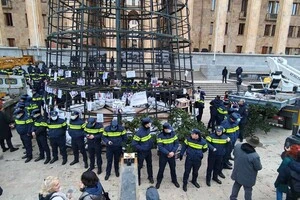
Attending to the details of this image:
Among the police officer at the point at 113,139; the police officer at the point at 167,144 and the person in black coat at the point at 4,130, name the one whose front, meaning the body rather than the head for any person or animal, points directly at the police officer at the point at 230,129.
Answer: the person in black coat

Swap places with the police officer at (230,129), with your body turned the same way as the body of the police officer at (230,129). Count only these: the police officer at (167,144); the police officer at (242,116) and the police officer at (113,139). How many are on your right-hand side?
2

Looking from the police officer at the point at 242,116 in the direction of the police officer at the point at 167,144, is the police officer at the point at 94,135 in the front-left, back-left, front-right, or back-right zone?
front-right

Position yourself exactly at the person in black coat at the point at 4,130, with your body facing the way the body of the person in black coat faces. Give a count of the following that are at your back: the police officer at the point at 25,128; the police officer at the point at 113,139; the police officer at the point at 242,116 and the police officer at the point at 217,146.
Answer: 0

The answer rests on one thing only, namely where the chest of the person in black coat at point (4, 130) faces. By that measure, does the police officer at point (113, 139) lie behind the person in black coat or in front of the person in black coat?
in front

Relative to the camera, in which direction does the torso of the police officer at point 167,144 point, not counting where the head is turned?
toward the camera

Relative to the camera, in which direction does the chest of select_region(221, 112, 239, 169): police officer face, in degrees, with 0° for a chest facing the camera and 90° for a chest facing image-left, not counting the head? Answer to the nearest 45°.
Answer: approximately 315°

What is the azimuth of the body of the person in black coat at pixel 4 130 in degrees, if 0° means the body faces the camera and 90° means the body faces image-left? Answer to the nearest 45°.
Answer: approximately 315°

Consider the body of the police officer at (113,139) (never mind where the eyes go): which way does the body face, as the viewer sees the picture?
toward the camera

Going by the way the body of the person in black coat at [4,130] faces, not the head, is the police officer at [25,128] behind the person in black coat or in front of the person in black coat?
in front

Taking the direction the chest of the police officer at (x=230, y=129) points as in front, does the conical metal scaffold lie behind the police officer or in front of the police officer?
behind

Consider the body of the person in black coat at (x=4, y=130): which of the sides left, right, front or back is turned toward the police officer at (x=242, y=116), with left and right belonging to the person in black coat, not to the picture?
front

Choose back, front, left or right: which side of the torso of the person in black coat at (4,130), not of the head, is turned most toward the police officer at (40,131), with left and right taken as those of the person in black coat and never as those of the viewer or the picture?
front

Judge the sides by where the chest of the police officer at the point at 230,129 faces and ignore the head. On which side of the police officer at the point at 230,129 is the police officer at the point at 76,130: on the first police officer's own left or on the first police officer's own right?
on the first police officer's own right

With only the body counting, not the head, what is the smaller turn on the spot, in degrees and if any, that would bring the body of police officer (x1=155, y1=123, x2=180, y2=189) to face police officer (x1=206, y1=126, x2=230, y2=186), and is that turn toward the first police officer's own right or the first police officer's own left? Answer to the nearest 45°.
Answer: approximately 90° to the first police officer's own left

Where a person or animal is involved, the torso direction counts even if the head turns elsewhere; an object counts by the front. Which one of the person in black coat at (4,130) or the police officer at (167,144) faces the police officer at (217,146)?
the person in black coat

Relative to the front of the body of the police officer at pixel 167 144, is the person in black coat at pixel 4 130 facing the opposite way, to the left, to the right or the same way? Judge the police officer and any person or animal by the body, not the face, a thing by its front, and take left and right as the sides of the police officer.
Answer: to the left

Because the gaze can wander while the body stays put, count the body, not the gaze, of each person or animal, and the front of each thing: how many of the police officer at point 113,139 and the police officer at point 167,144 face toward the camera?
2

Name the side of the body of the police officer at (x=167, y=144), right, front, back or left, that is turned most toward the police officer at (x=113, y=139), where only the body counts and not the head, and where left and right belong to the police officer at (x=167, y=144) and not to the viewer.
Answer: right
